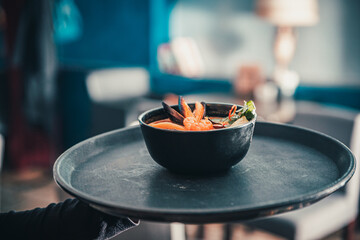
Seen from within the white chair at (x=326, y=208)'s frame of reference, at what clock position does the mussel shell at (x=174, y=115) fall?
The mussel shell is roughly at 11 o'clock from the white chair.

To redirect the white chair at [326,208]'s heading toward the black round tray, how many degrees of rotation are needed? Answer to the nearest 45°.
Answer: approximately 45° to its left

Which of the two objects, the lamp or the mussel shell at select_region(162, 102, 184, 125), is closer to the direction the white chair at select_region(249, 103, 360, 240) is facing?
the mussel shell

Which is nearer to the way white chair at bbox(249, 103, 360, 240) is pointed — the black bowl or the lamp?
the black bowl

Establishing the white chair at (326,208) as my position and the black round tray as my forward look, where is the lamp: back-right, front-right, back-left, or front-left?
back-right

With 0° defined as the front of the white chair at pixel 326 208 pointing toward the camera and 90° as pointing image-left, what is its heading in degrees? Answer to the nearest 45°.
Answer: approximately 45°

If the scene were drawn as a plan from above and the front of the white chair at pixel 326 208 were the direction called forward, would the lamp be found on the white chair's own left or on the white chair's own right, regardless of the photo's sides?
on the white chair's own right
